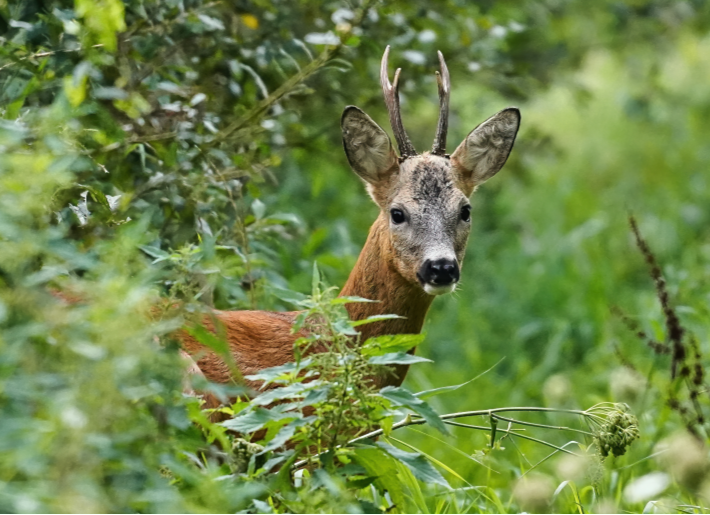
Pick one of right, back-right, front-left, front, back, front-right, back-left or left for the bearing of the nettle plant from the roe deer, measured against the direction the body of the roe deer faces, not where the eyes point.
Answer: front-right

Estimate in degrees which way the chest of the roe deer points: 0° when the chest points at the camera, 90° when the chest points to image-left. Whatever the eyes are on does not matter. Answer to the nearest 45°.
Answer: approximately 315°

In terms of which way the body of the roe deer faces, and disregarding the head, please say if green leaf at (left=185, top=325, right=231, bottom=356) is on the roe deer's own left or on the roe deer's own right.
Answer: on the roe deer's own right
